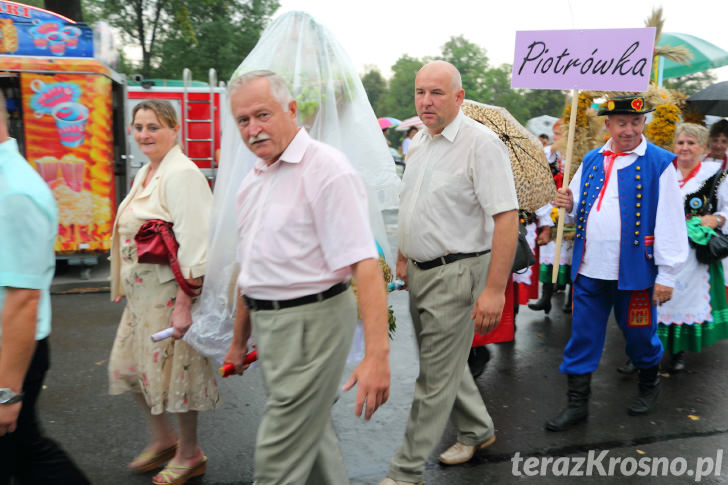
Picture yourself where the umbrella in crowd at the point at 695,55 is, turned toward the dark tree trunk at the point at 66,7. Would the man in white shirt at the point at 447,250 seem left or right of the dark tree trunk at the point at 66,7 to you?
left

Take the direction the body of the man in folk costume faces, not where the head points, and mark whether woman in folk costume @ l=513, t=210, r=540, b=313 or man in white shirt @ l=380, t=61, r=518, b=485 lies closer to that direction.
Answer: the man in white shirt

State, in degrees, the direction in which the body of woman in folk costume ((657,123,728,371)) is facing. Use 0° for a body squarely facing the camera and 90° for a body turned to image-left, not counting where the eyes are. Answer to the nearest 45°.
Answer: approximately 45°

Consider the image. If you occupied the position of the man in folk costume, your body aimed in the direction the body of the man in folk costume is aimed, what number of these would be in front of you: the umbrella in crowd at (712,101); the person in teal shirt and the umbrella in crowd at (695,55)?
1

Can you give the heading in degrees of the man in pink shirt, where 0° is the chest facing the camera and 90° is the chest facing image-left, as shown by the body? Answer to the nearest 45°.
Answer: approximately 45°
